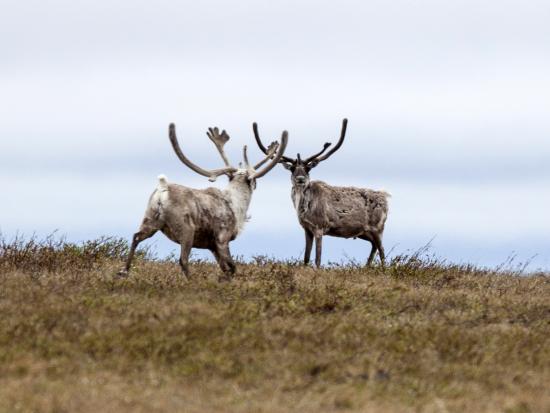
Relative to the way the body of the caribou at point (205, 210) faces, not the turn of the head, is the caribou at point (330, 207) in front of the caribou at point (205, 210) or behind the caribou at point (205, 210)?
in front

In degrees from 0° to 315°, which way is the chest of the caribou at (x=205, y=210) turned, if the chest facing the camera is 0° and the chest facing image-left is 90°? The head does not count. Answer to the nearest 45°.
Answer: approximately 225°
